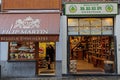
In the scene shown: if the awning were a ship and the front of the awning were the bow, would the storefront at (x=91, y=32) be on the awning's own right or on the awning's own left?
on the awning's own left

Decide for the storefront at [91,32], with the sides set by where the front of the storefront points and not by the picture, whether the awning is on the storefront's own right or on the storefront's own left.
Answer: on the storefront's own right

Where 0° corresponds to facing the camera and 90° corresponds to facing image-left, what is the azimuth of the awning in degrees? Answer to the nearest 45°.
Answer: approximately 0°

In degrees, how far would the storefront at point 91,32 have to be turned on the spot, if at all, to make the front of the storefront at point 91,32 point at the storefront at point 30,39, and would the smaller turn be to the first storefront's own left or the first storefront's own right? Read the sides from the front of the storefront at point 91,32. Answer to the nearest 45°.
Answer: approximately 90° to the first storefront's own right

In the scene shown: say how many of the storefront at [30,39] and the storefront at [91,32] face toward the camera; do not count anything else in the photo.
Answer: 2

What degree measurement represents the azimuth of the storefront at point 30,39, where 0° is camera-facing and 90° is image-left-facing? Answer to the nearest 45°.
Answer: approximately 0°

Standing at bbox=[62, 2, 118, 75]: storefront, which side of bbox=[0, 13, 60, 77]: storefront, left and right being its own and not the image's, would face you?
left
